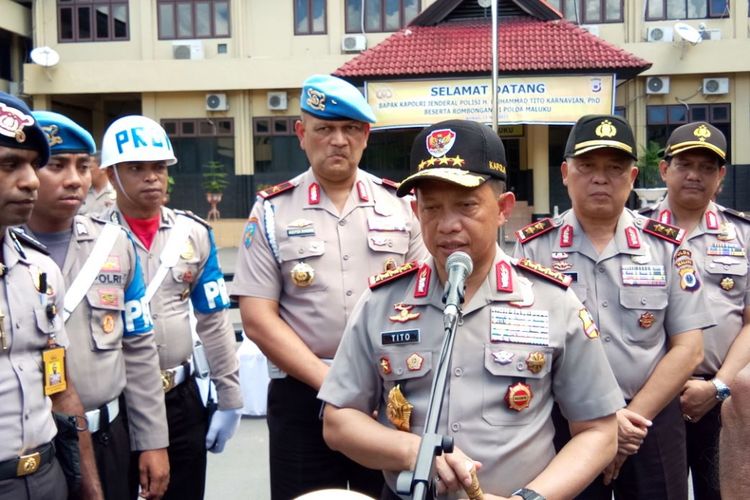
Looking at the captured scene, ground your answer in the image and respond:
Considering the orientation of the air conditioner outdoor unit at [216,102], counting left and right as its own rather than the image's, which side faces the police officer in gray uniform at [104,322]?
front

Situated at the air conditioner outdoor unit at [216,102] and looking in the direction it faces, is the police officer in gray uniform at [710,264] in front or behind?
in front

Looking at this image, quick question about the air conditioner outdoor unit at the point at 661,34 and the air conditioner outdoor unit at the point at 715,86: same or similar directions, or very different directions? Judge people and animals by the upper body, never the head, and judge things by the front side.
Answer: same or similar directions

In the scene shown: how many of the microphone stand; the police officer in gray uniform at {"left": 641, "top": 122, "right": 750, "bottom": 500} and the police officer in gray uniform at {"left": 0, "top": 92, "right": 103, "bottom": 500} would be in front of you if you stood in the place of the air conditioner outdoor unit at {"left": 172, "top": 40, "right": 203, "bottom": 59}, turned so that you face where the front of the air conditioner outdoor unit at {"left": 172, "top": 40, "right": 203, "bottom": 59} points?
3

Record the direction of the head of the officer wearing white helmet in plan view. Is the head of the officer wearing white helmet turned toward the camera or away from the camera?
toward the camera

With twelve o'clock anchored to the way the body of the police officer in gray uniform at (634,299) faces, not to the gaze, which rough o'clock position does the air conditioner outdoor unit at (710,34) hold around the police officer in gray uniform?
The air conditioner outdoor unit is roughly at 6 o'clock from the police officer in gray uniform.

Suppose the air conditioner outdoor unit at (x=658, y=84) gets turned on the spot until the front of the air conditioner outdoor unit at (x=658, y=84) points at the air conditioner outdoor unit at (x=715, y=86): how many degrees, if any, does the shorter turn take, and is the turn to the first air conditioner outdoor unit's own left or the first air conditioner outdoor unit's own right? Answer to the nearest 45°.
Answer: approximately 90° to the first air conditioner outdoor unit's own left

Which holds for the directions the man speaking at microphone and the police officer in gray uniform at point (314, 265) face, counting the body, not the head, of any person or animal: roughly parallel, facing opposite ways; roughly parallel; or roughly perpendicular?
roughly parallel

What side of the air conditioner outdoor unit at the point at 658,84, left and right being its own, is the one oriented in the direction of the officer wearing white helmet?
front

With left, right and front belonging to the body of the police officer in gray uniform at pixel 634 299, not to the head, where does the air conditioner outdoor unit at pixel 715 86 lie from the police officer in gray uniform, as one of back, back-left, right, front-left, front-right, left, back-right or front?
back

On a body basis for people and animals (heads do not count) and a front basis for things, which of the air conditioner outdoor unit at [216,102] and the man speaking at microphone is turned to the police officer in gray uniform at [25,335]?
the air conditioner outdoor unit

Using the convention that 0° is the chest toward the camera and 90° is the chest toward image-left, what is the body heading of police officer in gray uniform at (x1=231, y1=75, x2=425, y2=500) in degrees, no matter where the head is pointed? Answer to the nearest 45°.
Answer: approximately 0°

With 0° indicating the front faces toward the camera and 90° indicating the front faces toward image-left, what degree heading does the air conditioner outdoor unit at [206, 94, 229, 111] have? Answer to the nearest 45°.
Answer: approximately 0°

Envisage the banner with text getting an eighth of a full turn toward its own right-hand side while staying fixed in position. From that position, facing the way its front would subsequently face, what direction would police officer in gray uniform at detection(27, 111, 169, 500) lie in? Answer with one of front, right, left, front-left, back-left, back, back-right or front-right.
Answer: front-left

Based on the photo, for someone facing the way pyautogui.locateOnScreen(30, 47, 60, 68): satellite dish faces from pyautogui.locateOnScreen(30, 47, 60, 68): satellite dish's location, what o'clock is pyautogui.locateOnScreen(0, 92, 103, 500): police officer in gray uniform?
The police officer in gray uniform is roughly at 12 o'clock from the satellite dish.

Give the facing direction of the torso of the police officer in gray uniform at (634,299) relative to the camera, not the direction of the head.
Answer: toward the camera

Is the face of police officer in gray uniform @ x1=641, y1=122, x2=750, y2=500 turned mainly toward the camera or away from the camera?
toward the camera

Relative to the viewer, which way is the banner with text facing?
toward the camera
